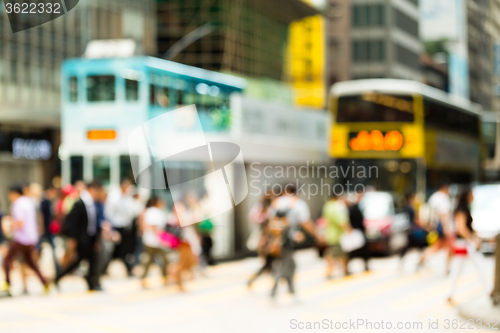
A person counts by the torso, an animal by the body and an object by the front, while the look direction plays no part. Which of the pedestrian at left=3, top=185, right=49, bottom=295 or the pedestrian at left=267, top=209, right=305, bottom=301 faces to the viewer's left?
the pedestrian at left=3, top=185, right=49, bottom=295

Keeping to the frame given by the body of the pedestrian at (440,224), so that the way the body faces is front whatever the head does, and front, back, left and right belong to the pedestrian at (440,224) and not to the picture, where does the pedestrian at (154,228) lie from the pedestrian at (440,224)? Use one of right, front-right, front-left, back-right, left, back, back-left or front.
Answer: back-right

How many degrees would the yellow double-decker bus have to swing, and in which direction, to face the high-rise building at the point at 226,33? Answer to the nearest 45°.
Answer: approximately 90° to its right

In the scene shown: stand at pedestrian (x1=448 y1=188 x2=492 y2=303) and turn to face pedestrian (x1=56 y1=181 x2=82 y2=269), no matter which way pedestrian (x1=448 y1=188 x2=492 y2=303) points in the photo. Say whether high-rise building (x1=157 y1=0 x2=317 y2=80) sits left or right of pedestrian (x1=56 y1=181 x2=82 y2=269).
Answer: right
